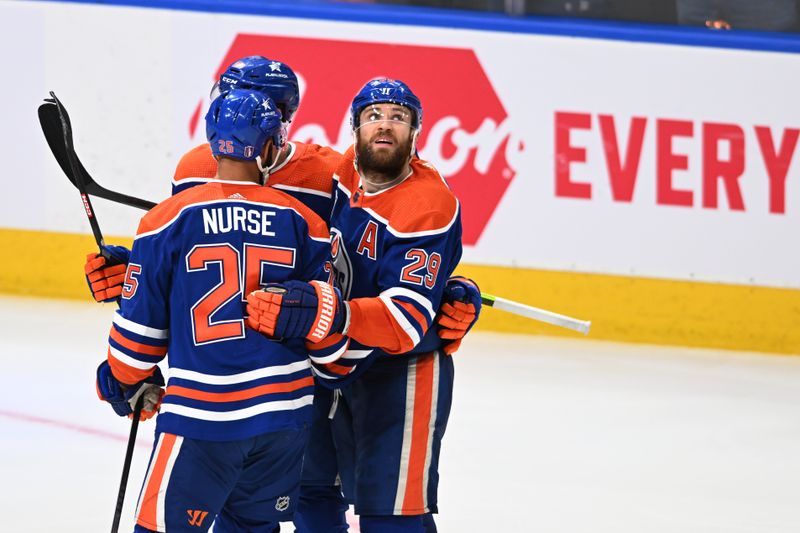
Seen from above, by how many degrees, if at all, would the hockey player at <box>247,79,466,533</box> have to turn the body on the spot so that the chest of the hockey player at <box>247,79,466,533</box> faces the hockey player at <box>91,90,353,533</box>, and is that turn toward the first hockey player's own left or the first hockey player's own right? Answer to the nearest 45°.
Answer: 0° — they already face them

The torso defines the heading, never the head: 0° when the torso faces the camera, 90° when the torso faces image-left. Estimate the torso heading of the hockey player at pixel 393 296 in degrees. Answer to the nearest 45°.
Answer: approximately 45°
